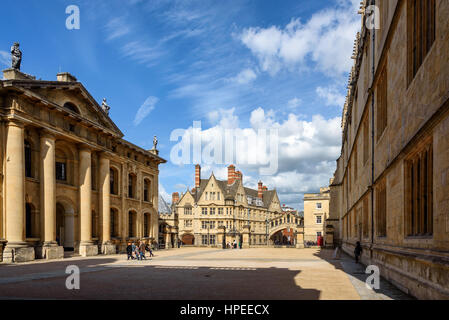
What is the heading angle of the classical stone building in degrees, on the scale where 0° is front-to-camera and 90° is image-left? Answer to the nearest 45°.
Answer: approximately 315°

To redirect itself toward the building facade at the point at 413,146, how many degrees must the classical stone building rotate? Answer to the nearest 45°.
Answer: approximately 45° to its right
